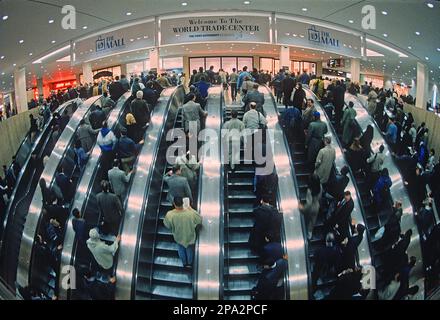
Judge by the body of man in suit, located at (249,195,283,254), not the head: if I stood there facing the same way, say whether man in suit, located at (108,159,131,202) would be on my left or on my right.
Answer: on my left

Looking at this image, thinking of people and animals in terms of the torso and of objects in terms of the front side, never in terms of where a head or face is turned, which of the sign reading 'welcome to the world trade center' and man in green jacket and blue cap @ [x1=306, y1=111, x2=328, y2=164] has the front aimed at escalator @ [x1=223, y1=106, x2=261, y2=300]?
the sign reading 'welcome to the world trade center'

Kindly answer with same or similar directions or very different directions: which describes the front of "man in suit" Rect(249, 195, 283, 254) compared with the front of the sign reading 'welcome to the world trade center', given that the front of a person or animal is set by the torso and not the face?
very different directions

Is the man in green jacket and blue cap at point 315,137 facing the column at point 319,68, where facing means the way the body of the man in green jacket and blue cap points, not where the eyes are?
yes

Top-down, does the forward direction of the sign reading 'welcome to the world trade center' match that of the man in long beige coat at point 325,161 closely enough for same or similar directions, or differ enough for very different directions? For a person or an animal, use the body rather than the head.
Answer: very different directions

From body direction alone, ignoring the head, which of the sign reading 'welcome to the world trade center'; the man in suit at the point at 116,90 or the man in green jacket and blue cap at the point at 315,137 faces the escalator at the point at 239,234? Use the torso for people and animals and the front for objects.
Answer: the sign reading 'welcome to the world trade center'

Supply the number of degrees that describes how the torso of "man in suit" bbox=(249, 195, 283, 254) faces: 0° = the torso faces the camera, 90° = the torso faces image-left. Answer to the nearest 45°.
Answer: approximately 180°

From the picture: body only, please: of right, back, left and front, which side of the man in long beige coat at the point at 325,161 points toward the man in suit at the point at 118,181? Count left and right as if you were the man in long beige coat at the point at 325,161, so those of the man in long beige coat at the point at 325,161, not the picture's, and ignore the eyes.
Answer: left

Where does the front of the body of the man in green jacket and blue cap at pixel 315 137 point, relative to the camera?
away from the camera

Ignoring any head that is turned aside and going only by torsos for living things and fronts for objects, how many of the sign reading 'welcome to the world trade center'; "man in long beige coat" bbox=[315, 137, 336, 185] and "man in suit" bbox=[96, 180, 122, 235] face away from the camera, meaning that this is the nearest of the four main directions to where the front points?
2

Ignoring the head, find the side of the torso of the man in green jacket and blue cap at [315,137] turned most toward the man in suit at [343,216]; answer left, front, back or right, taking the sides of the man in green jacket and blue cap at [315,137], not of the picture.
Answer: back

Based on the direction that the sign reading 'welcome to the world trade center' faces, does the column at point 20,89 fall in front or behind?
in front

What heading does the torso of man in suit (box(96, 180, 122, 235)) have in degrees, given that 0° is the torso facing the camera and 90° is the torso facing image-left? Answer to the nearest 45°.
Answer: approximately 180°

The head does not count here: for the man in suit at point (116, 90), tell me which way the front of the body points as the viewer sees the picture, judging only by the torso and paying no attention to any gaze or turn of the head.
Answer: away from the camera
